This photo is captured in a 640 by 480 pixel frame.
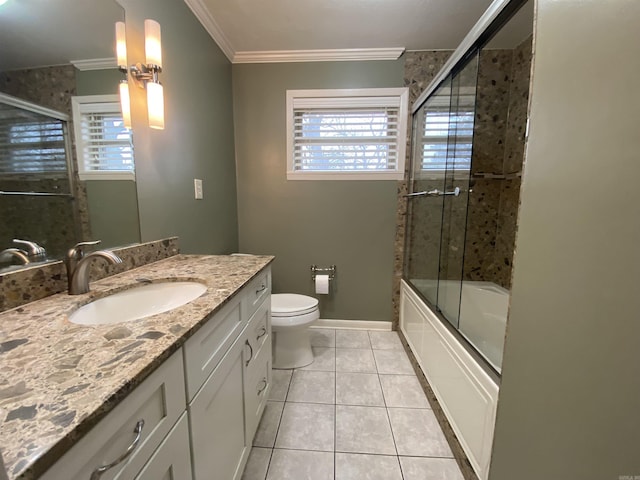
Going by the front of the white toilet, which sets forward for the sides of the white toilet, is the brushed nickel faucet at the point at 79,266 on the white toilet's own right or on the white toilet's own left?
on the white toilet's own right

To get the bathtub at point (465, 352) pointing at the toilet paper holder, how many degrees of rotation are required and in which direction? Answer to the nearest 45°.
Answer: approximately 90° to its right

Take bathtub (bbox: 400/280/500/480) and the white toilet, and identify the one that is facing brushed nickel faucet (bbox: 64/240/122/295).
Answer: the bathtub
